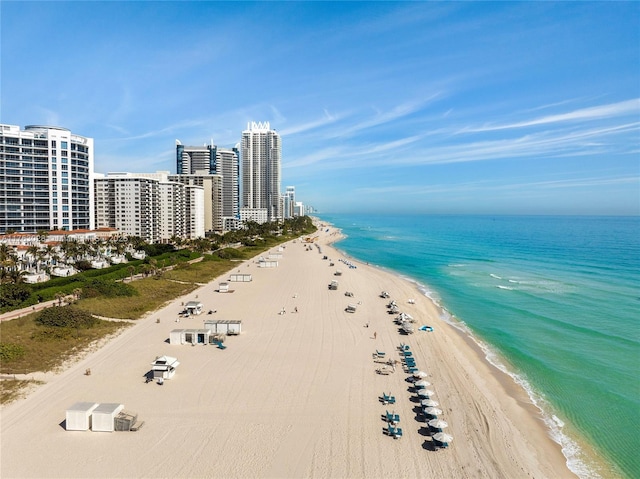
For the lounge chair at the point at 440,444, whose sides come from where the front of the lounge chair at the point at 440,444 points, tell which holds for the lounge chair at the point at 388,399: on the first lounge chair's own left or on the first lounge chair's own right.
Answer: on the first lounge chair's own left

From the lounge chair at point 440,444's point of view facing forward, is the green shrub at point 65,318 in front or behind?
behind

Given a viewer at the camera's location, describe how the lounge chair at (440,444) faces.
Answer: facing to the right of the viewer

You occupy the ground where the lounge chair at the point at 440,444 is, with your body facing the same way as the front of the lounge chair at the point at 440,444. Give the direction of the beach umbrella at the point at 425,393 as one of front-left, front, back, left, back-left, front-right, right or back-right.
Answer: left

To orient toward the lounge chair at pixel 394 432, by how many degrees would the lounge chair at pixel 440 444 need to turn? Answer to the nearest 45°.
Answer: approximately 180°

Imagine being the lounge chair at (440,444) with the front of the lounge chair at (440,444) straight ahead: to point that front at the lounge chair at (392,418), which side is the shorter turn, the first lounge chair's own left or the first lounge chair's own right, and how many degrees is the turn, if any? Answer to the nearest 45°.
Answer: approximately 135° to the first lounge chair's own left

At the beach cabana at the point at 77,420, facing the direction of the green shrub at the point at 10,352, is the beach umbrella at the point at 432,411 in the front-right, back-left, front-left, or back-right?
back-right
